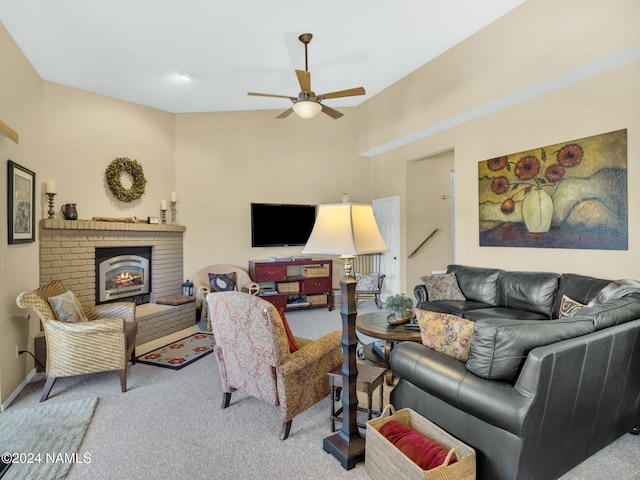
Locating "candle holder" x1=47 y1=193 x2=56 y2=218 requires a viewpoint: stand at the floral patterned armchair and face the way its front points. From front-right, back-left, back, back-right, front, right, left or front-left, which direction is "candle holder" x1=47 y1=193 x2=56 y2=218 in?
left

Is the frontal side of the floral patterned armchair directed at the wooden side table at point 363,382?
no

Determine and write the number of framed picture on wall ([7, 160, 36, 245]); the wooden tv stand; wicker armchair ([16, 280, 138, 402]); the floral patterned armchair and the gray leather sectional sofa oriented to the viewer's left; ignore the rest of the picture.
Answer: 1

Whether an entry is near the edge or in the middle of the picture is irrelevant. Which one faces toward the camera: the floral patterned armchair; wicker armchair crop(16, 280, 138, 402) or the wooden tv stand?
the wooden tv stand

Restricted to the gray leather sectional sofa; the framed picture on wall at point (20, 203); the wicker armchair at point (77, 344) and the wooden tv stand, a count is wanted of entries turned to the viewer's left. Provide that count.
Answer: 1

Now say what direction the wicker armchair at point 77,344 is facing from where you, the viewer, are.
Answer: facing to the right of the viewer

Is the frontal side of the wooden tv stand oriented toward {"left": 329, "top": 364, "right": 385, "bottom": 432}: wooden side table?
yes

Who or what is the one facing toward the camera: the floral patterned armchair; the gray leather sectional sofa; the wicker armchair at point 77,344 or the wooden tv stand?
the wooden tv stand

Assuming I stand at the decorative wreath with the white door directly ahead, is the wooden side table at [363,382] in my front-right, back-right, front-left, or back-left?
front-right

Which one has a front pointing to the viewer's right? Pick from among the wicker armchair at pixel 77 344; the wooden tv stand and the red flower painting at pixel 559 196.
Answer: the wicker armchair

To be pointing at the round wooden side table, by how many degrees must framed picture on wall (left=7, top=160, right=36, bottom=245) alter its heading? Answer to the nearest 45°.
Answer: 0° — it already faces it

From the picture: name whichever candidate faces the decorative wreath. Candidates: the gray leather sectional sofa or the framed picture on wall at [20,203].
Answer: the gray leather sectional sofa

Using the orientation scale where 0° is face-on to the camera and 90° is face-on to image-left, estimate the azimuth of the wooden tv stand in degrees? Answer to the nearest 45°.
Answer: approximately 0°

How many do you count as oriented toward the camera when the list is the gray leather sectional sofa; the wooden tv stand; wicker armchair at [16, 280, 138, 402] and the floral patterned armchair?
1

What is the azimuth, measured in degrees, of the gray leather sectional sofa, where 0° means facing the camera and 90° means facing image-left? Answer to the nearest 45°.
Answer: approximately 90°
